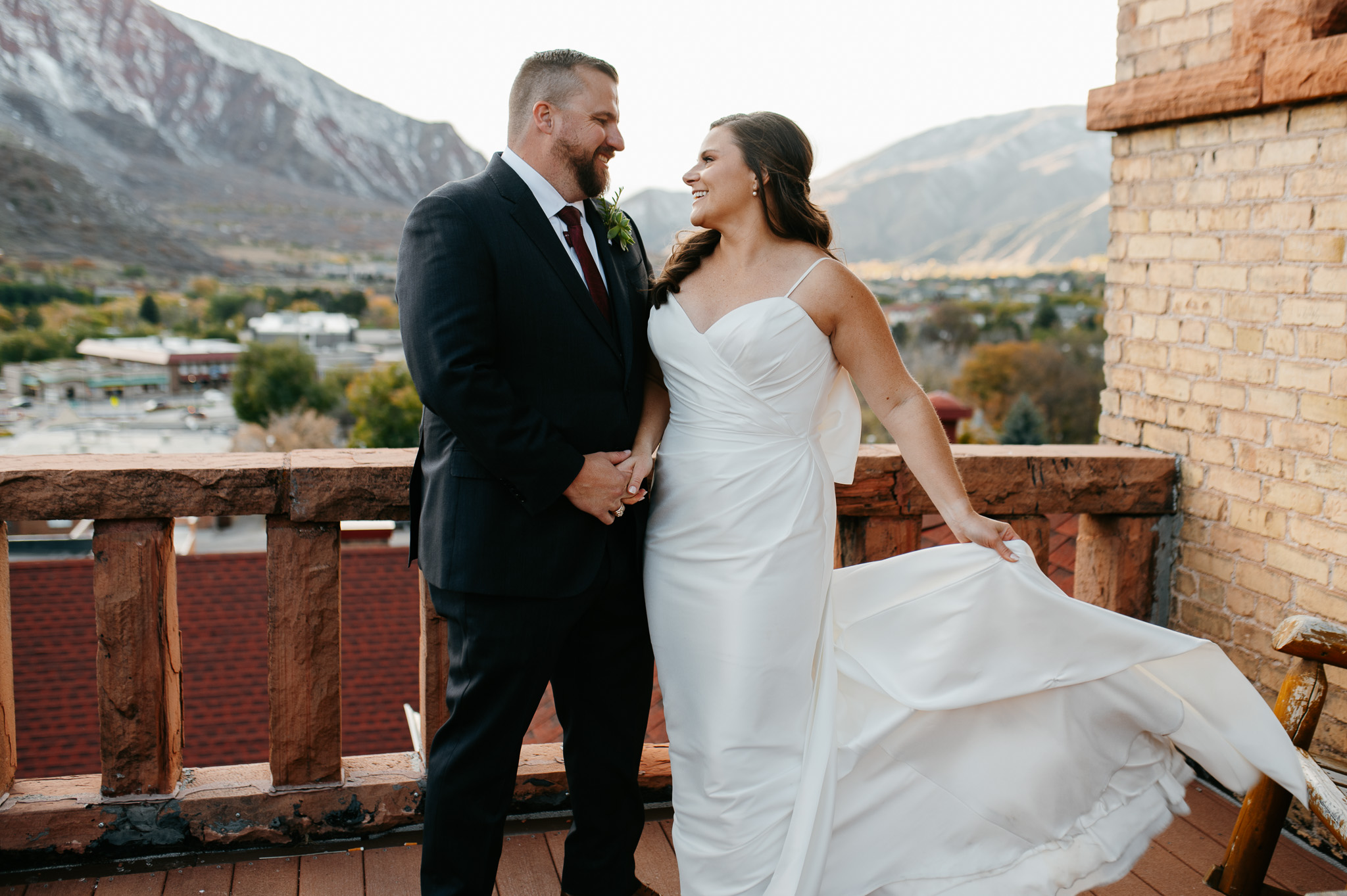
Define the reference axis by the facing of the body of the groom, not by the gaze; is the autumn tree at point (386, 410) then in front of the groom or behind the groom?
behind

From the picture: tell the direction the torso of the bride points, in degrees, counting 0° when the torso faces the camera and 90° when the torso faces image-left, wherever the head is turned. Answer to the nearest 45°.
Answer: approximately 45°

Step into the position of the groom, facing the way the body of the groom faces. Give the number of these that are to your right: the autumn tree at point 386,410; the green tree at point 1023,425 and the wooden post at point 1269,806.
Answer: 0

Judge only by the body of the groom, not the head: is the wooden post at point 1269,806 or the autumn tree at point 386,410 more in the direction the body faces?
the wooden post

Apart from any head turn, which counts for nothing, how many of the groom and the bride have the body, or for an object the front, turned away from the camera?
0

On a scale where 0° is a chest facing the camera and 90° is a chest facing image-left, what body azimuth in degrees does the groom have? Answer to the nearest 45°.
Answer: approximately 315°

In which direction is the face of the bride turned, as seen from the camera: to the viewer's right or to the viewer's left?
to the viewer's left

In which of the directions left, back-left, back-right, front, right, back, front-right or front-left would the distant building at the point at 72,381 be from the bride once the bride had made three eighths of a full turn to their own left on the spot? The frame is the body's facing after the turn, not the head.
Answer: back-left

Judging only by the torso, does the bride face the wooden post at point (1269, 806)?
no
